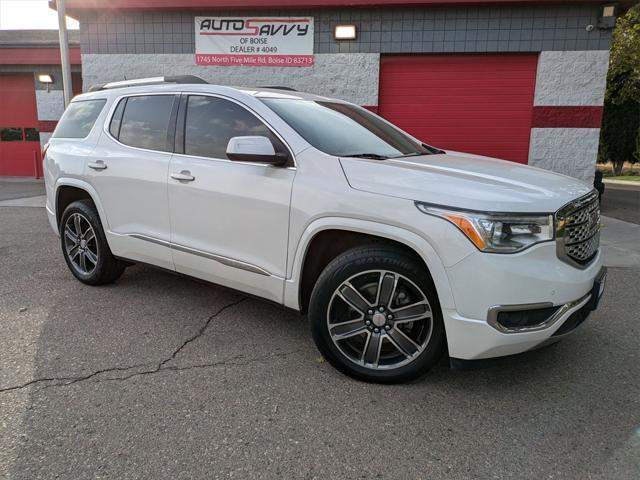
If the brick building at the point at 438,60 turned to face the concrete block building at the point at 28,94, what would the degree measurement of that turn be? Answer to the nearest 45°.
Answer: approximately 135° to its right

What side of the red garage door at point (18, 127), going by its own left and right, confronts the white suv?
front

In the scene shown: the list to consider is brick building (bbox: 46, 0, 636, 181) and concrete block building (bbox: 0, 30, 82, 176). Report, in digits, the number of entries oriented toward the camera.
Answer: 2

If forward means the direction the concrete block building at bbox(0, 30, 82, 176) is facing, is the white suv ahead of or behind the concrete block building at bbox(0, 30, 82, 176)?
ahead

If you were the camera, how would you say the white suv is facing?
facing the viewer and to the right of the viewer

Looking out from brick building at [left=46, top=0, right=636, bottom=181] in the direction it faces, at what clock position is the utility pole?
The utility pole is roughly at 3 o'clock from the brick building.

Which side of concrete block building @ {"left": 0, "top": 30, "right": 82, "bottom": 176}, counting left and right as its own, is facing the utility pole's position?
front

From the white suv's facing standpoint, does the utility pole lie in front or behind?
behind

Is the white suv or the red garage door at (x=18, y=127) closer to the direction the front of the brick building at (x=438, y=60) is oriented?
the white suv

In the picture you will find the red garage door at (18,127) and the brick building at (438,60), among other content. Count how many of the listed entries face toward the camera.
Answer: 2

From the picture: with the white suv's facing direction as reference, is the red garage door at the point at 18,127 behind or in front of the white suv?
behind

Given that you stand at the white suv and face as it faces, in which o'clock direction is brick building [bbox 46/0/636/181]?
The brick building is roughly at 8 o'clock from the white suv.

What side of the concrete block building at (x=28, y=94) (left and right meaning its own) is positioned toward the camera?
front
